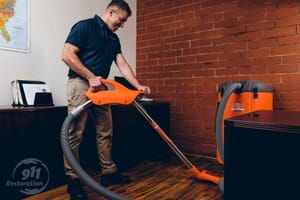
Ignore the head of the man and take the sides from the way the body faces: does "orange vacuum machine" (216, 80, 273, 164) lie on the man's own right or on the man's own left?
on the man's own left

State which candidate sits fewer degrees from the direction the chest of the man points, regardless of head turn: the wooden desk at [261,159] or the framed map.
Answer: the wooden desk

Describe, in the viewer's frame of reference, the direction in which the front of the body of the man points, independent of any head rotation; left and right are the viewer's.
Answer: facing the viewer and to the right of the viewer

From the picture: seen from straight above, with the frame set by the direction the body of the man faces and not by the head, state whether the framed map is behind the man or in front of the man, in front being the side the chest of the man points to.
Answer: behind

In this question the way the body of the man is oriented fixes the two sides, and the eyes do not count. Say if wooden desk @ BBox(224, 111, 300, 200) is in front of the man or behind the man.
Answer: in front

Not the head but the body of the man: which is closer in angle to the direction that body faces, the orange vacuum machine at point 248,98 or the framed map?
the orange vacuum machine

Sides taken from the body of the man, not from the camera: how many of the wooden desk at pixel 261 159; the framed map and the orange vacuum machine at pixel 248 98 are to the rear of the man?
1
